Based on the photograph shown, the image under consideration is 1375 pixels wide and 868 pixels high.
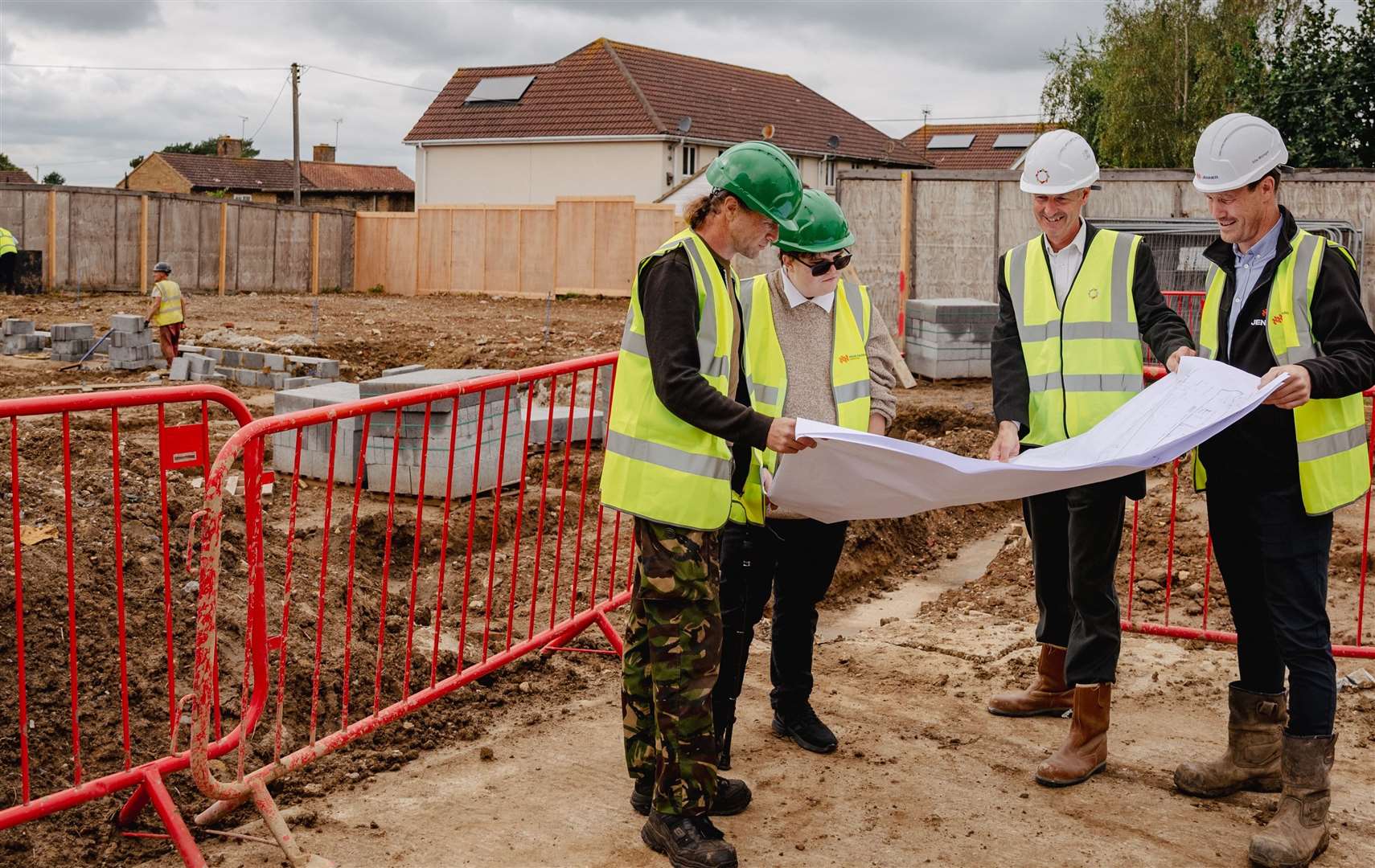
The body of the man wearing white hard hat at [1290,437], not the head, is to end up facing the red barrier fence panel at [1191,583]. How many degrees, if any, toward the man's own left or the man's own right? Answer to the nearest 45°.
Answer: approximately 135° to the man's own right

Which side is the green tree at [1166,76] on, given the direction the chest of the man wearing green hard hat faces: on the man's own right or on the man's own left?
on the man's own left

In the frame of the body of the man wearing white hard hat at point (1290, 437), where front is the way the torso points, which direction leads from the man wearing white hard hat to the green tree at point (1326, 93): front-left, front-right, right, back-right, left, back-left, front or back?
back-right

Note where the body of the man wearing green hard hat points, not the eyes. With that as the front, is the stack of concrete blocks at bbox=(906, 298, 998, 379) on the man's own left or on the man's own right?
on the man's own left

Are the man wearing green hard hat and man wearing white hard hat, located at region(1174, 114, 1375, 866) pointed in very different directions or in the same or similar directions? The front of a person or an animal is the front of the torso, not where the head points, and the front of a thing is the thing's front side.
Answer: very different directions

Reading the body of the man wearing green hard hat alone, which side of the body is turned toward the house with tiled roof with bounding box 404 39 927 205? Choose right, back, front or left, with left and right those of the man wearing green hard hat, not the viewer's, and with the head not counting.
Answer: left

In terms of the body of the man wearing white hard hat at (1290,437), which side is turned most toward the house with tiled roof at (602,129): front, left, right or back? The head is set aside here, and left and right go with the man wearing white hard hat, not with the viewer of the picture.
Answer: right

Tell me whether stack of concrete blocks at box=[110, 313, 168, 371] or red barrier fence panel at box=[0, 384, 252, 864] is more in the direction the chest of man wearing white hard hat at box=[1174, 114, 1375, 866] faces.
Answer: the red barrier fence panel

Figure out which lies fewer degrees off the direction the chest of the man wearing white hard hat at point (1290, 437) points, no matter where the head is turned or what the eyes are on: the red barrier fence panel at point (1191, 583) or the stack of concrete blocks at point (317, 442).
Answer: the stack of concrete blocks

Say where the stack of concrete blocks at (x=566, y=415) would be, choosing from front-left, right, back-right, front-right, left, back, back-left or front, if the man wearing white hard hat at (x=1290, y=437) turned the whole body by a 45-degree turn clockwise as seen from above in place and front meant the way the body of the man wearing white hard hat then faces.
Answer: front-right

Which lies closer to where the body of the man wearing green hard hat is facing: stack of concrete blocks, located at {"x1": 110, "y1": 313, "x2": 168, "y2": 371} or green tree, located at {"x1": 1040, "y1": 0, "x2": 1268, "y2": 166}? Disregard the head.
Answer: the green tree
